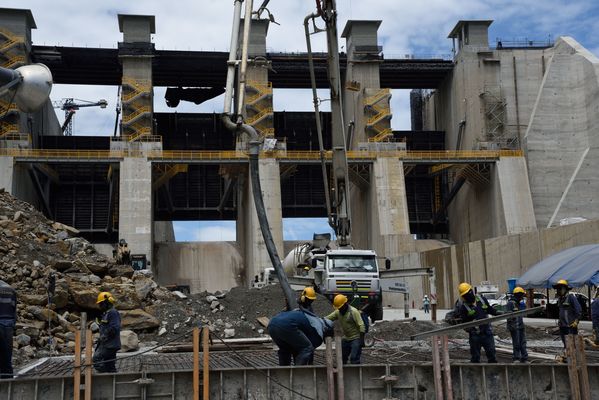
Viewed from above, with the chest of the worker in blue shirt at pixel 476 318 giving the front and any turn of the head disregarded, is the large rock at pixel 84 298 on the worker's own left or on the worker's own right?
on the worker's own right

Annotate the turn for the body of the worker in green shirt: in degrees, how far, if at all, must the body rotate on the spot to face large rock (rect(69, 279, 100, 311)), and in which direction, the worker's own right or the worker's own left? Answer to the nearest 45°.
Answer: approximately 90° to the worker's own right

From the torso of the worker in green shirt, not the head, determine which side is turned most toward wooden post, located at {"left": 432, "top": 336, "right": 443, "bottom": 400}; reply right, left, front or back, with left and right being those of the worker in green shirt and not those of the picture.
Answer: left

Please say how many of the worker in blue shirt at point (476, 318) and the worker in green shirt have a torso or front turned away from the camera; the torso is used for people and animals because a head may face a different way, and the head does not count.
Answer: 0

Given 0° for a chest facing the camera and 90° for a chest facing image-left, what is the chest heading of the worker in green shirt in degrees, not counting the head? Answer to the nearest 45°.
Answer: approximately 45°

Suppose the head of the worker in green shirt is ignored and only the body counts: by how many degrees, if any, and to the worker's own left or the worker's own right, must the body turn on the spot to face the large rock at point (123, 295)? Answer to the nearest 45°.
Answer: approximately 90° to the worker's own right

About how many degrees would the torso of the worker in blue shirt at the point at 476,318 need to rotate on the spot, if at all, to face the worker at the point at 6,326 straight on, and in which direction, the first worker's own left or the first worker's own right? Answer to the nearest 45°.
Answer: approximately 45° to the first worker's own right

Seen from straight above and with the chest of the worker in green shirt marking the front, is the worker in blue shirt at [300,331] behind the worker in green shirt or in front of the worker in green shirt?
in front

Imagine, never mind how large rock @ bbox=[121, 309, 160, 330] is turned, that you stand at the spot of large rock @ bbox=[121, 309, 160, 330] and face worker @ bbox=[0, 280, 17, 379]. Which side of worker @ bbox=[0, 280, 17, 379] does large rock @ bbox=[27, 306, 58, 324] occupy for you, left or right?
right

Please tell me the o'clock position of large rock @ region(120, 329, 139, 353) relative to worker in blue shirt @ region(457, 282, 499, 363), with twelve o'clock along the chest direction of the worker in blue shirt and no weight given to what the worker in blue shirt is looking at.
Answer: The large rock is roughly at 4 o'clock from the worker in blue shirt.

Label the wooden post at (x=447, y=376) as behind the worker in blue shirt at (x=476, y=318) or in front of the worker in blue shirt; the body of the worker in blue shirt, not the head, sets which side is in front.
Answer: in front
